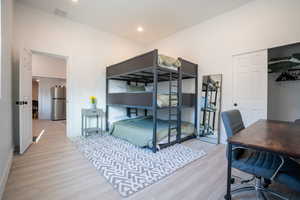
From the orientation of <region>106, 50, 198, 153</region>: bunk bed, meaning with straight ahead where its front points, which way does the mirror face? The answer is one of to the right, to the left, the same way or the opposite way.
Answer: to the right

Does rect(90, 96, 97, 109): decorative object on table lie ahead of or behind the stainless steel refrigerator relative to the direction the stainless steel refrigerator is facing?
ahead

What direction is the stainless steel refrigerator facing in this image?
toward the camera

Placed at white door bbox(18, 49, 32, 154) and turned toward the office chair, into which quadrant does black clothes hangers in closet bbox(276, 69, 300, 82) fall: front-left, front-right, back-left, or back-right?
front-left

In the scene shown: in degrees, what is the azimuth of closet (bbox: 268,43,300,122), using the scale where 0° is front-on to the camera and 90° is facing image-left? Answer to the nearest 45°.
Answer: approximately 45°

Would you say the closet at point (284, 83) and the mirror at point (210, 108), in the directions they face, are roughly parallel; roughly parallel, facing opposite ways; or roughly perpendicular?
roughly parallel

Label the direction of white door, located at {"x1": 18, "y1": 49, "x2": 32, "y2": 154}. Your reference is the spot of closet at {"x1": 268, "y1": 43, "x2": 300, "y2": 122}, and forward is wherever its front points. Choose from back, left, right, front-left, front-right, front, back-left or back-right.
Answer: front

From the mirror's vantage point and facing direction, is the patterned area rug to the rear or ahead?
ahead

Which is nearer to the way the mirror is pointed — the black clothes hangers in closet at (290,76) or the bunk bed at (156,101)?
the bunk bed

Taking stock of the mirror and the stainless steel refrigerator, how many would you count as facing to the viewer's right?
0

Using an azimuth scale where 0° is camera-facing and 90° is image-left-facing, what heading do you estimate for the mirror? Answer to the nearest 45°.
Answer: approximately 45°
